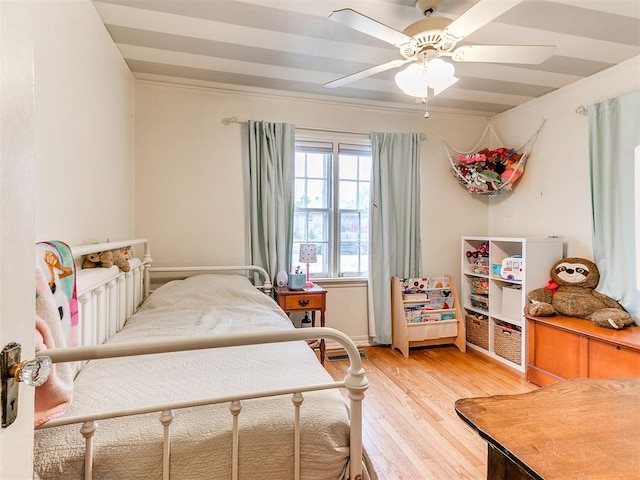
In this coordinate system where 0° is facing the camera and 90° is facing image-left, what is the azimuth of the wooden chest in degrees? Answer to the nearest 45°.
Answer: approximately 45°

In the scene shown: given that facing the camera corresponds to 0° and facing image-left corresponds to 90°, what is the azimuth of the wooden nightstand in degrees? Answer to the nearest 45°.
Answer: approximately 0°

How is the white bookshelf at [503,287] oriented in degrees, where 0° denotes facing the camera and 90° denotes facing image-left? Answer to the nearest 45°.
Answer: approximately 45°

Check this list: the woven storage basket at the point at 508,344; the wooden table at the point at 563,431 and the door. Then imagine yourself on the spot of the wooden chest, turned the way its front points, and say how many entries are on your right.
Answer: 1

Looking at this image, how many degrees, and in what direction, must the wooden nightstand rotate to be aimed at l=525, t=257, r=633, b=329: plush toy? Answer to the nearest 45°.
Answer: approximately 90° to its left

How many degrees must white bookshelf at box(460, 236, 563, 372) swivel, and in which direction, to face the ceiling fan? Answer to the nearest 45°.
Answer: approximately 45° to its left
